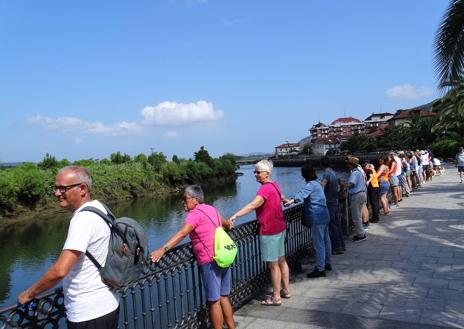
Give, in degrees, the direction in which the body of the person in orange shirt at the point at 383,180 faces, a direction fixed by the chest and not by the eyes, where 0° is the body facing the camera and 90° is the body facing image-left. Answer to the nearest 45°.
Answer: approximately 90°

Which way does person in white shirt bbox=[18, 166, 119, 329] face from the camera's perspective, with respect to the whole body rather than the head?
to the viewer's left

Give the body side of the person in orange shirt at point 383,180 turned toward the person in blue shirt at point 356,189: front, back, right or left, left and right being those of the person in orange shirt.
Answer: left

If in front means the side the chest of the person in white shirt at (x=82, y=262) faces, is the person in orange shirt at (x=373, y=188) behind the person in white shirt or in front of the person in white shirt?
behind

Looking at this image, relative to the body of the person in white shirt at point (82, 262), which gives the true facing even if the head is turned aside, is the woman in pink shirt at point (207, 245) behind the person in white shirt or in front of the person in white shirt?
behind

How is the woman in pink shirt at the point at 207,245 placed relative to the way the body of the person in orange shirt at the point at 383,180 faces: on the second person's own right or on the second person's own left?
on the second person's own left

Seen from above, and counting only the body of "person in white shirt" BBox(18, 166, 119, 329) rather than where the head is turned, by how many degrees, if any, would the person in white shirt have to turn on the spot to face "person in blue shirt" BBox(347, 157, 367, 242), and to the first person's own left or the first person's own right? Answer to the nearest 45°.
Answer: approximately 135° to the first person's own right
